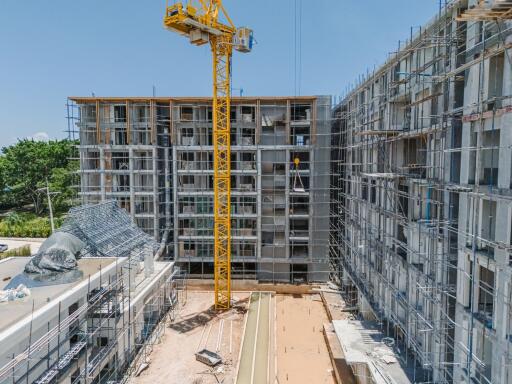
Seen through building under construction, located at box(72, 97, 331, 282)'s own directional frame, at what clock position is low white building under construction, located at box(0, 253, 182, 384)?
The low white building under construction is roughly at 1 o'clock from the building under construction.

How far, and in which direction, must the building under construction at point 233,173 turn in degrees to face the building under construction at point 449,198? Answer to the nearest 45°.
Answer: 0° — it already faces it

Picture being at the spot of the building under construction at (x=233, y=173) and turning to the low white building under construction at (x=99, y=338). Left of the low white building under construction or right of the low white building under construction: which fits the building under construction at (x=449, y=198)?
left

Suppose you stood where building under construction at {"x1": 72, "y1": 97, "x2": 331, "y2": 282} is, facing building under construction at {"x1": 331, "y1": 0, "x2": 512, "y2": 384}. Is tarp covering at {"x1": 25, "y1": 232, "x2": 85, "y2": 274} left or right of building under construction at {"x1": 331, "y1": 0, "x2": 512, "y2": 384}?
right

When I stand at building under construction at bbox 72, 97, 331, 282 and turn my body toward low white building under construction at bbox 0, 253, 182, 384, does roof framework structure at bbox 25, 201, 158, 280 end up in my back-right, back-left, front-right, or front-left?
front-right

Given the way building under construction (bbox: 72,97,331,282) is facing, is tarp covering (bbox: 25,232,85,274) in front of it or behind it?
in front

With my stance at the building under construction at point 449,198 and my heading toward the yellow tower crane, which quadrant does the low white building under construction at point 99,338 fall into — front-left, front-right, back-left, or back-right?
front-left

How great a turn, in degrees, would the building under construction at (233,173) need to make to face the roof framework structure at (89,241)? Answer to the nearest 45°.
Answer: approximately 45° to its right

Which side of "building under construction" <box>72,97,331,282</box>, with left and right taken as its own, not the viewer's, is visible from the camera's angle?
front
